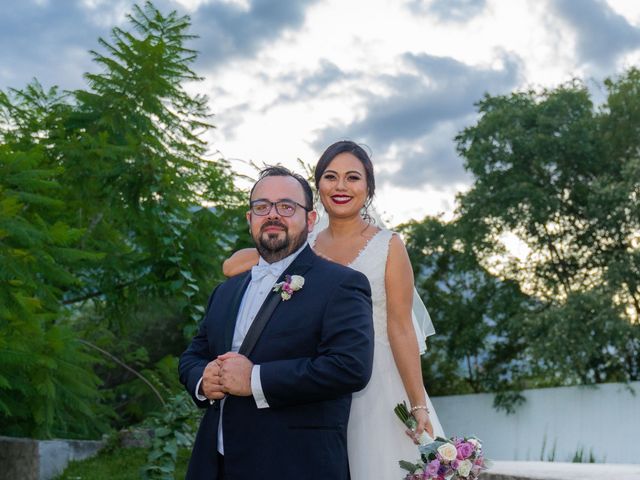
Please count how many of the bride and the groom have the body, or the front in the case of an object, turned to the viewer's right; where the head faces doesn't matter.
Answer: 0

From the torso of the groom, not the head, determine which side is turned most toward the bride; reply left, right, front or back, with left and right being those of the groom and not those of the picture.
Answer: back

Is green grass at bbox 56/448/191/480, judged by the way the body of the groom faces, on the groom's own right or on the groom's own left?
on the groom's own right

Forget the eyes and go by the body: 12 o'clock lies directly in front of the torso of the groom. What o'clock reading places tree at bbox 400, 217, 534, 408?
The tree is roughly at 5 o'clock from the groom.

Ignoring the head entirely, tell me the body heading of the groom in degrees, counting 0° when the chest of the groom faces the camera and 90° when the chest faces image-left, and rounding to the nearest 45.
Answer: approximately 45°

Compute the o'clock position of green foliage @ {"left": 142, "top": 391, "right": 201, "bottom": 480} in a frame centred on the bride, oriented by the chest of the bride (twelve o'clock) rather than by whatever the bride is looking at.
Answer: The green foliage is roughly at 4 o'clock from the bride.

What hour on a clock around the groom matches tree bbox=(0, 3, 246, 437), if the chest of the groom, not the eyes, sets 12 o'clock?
The tree is roughly at 4 o'clock from the groom.

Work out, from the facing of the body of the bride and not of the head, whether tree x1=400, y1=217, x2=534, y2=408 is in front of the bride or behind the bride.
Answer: behind

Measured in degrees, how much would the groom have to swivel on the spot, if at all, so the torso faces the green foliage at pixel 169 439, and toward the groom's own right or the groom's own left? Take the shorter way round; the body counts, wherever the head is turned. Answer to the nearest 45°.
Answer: approximately 135° to the groom's own right

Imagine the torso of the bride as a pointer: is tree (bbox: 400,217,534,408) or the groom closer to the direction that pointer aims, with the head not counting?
the groom
